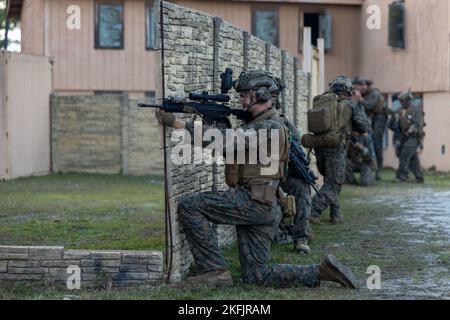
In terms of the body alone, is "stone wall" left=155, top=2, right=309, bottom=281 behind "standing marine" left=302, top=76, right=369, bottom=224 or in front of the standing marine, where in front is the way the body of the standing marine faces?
behind

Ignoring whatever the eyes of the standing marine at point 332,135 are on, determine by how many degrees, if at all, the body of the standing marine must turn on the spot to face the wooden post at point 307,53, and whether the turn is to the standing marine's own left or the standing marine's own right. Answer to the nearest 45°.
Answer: approximately 45° to the standing marine's own left

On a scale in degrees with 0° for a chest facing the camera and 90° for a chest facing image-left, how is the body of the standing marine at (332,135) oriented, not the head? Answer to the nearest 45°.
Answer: approximately 225°

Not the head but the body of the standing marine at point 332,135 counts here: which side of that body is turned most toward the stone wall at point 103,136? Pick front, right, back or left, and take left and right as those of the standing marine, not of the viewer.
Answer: left

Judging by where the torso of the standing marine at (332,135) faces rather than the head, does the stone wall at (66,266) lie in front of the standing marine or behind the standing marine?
behind
